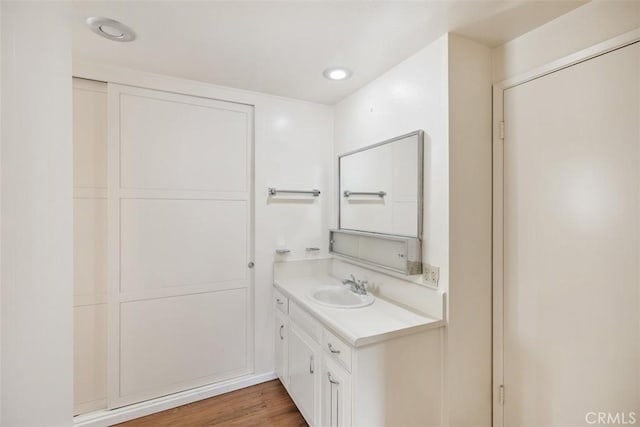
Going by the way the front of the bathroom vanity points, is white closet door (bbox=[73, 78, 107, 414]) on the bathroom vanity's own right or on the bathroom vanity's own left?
on the bathroom vanity's own right

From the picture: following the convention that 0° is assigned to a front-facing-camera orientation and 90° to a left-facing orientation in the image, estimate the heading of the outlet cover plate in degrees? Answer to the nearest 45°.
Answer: approximately 45°

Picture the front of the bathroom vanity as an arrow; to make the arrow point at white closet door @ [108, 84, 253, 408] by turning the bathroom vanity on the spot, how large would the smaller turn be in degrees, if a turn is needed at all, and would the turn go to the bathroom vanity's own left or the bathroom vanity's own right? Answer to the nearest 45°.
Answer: approximately 45° to the bathroom vanity's own right

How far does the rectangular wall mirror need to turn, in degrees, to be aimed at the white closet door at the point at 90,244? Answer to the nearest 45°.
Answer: approximately 45° to its right
